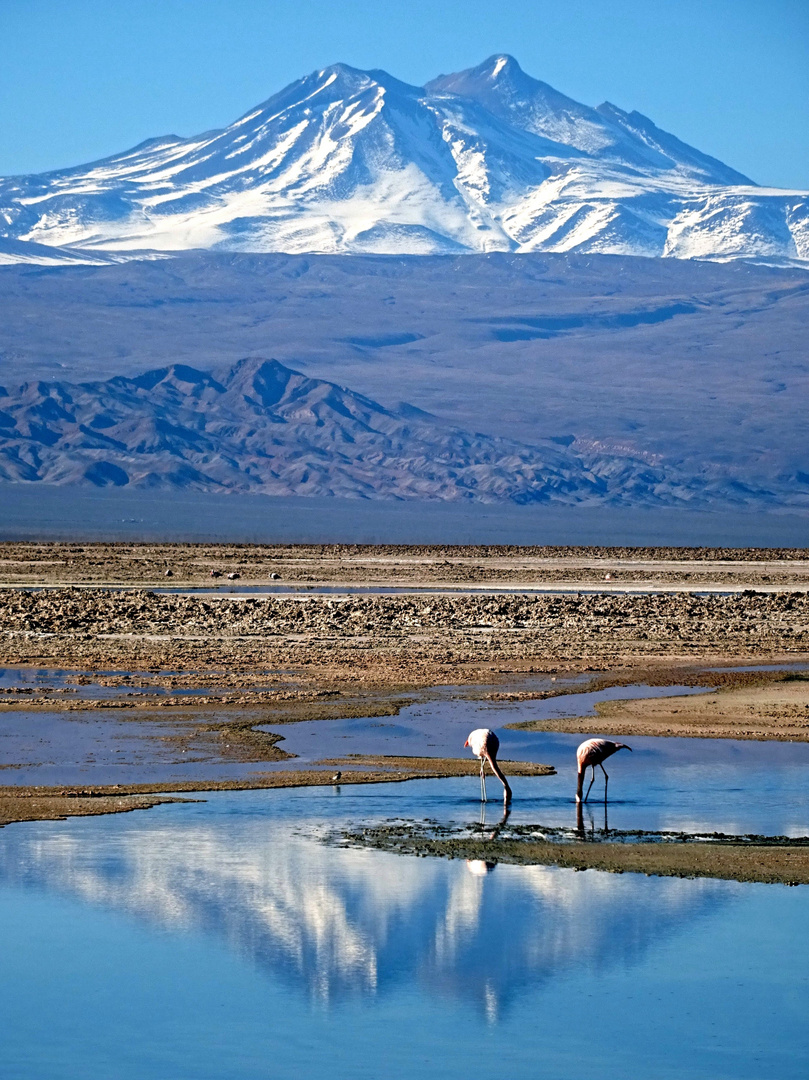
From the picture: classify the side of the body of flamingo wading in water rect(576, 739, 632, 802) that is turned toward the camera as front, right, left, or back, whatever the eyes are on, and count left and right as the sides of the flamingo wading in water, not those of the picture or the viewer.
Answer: left

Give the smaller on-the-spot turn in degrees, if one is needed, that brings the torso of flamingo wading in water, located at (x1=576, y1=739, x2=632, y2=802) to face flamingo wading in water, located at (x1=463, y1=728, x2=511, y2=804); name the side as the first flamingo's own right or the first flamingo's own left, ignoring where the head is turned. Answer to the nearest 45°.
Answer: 0° — it already faces it
